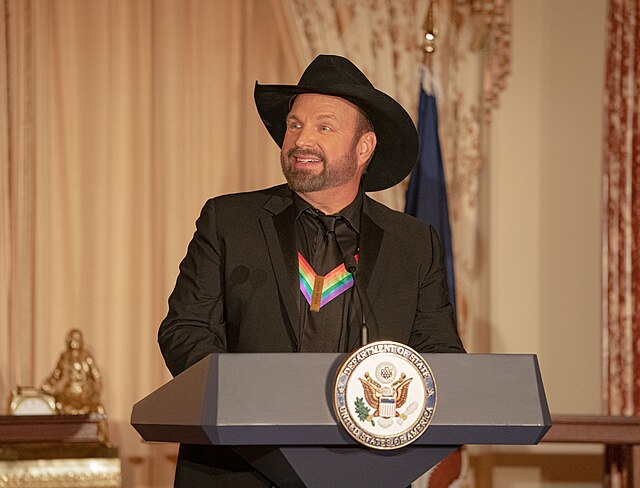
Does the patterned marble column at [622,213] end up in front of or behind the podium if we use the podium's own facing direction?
behind

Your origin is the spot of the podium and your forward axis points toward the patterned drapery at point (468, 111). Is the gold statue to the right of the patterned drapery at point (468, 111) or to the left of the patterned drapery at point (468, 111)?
left

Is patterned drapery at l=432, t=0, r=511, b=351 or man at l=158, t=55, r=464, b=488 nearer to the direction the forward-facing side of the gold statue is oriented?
the man

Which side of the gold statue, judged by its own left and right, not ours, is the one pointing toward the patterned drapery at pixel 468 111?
left

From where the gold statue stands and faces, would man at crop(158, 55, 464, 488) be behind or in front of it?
in front

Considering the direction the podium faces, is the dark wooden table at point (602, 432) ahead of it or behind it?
behind

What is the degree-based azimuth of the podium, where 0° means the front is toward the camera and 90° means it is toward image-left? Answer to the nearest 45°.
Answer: approximately 0°

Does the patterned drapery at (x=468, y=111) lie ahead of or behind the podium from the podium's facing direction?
behind

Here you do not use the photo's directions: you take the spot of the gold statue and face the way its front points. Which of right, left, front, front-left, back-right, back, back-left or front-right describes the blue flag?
left
